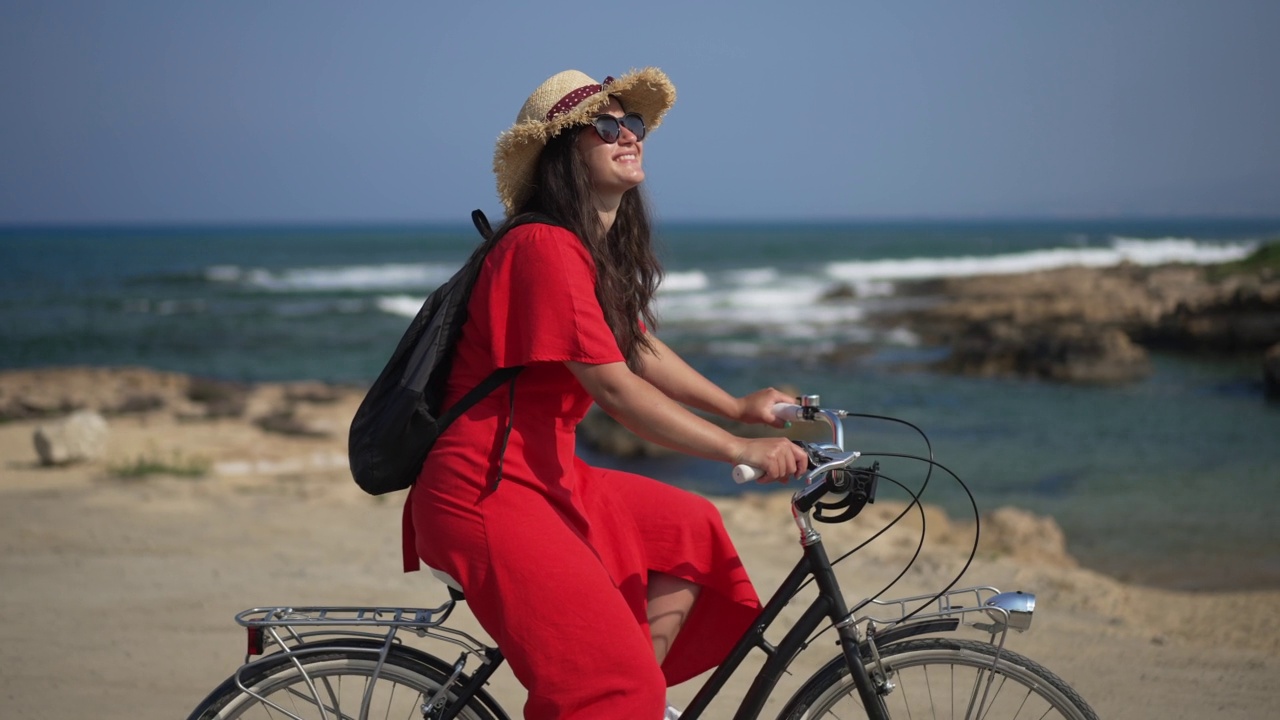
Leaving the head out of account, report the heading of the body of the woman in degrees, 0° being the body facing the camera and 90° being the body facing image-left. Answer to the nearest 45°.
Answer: approximately 270°

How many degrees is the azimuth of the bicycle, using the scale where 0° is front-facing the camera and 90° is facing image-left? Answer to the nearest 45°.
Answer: approximately 270°
